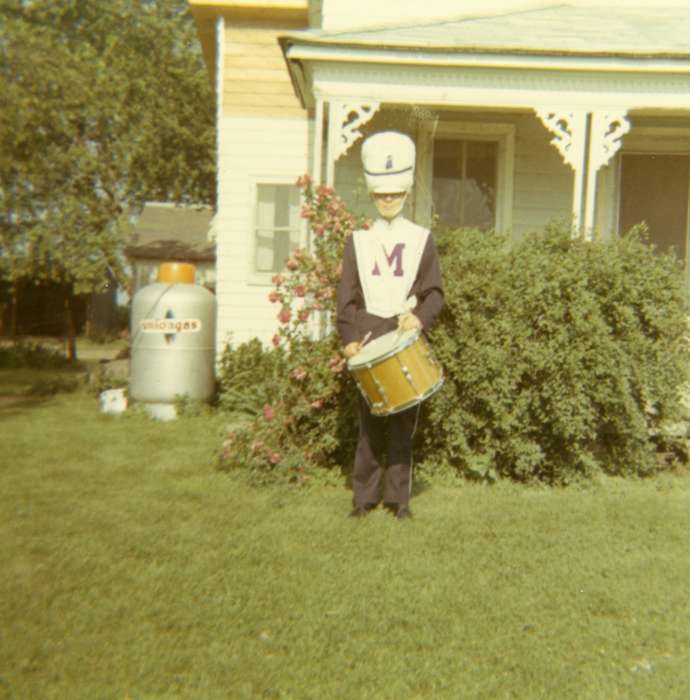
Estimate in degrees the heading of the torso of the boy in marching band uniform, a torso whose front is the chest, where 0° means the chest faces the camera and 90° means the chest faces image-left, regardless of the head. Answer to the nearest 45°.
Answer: approximately 0°

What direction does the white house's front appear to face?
toward the camera

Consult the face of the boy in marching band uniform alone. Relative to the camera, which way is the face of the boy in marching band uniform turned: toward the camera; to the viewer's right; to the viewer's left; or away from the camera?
toward the camera

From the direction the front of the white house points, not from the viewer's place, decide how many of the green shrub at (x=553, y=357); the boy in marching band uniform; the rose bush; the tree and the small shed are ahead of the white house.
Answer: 3

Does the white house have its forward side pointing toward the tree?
no

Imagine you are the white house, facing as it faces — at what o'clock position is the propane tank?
The propane tank is roughly at 2 o'clock from the white house.

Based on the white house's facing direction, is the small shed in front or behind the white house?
behind

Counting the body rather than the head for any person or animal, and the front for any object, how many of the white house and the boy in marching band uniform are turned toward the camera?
2

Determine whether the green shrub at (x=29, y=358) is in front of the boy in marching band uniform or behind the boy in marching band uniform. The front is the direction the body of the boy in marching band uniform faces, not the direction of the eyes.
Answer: behind

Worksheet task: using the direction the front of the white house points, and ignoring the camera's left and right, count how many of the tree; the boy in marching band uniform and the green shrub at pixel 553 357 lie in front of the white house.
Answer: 2

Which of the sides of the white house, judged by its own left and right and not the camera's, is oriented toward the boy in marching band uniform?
front

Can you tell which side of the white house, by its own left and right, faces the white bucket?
right

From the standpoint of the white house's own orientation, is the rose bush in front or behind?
in front

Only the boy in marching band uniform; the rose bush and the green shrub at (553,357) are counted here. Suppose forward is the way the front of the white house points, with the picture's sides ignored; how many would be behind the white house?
0

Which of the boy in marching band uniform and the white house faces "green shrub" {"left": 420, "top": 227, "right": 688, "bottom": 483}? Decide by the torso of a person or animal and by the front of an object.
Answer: the white house

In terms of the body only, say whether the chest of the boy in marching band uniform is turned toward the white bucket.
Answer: no

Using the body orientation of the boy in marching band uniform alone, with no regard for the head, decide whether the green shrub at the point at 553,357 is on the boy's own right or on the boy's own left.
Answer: on the boy's own left

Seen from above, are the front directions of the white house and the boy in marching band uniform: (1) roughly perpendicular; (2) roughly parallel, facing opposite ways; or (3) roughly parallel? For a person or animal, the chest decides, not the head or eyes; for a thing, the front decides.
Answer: roughly parallel
